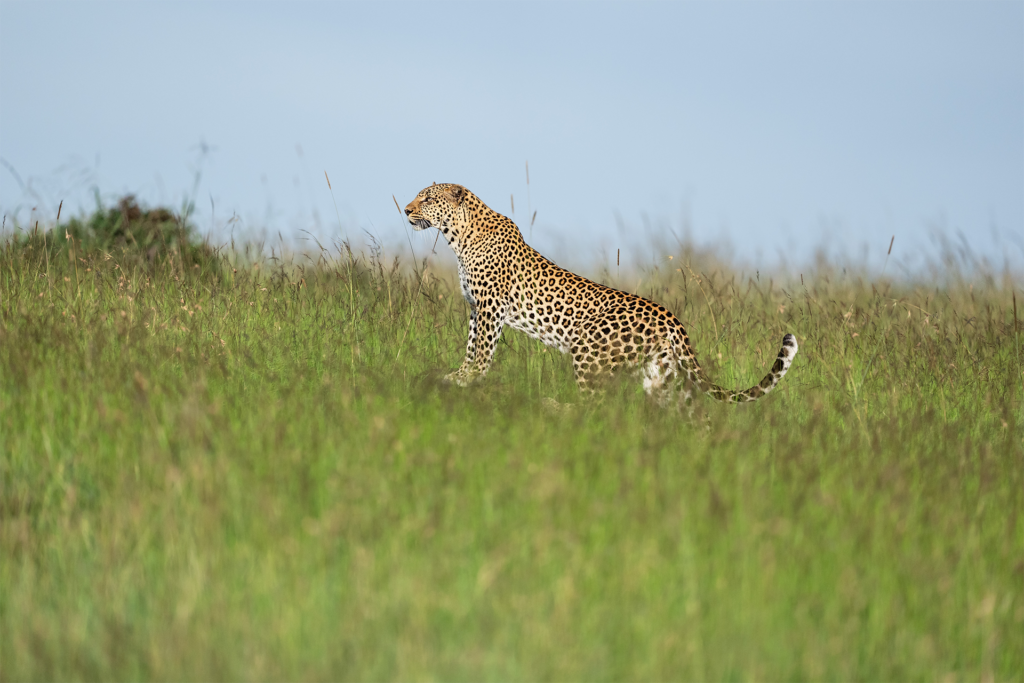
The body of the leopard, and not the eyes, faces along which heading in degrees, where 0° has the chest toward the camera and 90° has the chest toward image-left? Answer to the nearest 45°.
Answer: approximately 90°
